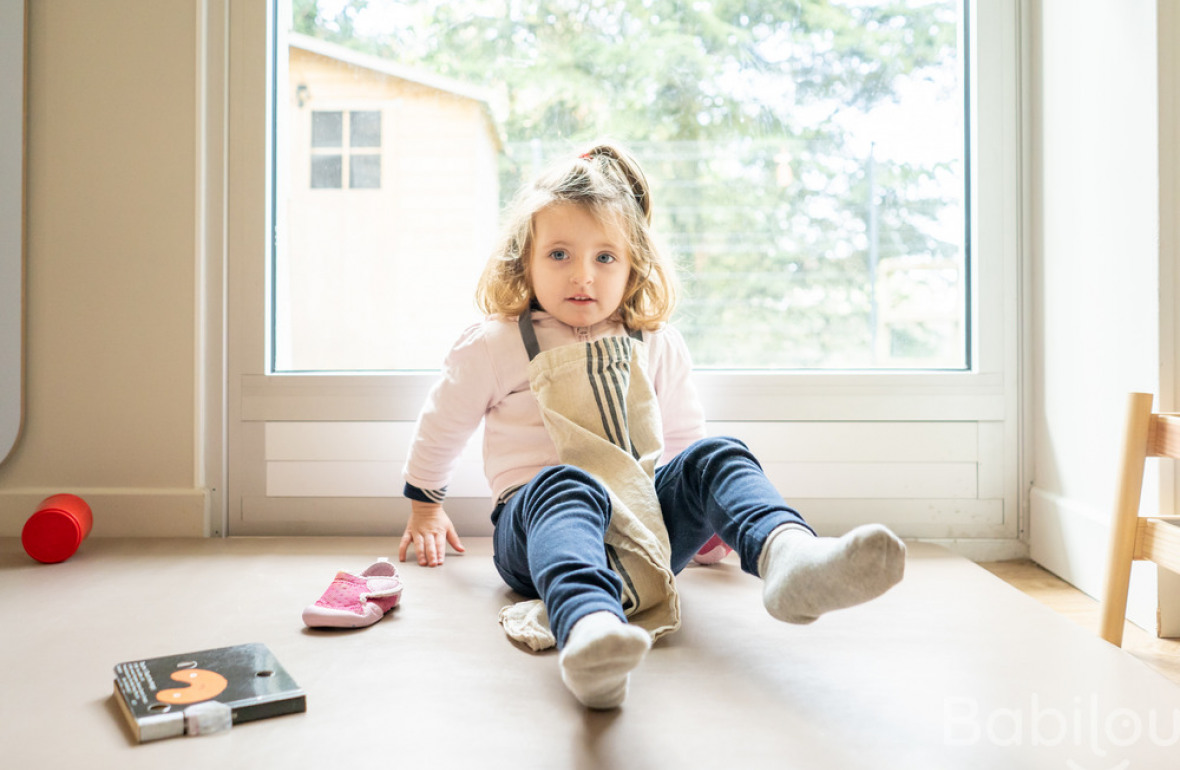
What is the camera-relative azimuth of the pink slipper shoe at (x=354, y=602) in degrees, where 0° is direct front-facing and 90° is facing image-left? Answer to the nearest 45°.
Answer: approximately 45°

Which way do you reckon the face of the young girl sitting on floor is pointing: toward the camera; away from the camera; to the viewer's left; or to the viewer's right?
toward the camera

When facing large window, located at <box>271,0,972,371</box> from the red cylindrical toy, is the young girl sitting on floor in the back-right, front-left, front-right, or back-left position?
front-right

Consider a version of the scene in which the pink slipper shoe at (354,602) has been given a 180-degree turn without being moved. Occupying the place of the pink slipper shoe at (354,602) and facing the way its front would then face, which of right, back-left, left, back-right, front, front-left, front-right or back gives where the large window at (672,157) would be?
front

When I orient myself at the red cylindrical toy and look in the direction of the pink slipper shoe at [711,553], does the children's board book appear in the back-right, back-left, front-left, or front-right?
front-right
